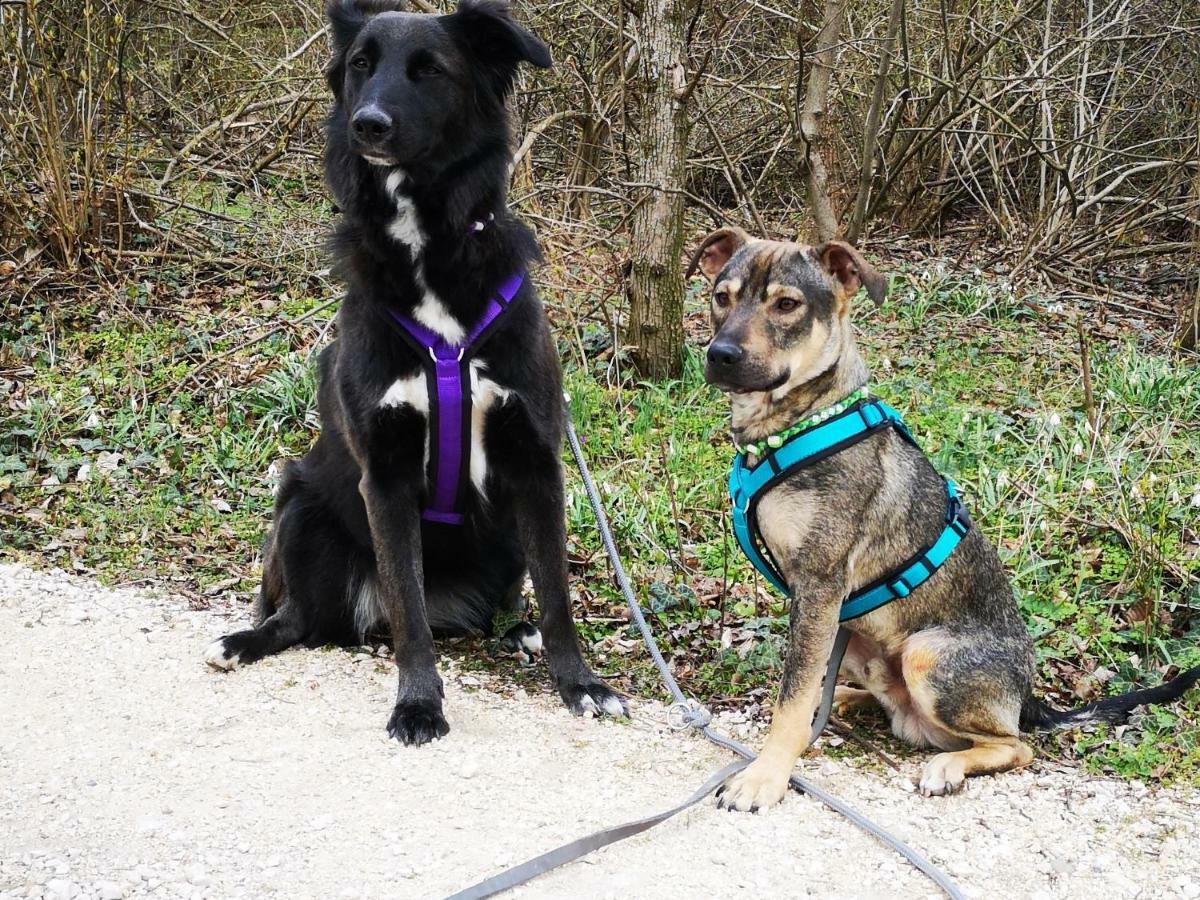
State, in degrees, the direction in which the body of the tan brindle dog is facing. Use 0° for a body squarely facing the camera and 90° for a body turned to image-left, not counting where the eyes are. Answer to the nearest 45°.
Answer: approximately 45°

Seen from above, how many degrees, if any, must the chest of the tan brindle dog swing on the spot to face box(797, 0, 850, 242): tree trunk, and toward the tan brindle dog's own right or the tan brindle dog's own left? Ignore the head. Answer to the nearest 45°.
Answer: approximately 135° to the tan brindle dog's own right

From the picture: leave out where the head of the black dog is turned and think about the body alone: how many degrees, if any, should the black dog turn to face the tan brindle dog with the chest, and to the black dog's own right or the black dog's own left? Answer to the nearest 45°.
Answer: approximately 45° to the black dog's own left

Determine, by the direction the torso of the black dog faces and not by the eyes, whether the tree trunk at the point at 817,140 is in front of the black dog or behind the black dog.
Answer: behind

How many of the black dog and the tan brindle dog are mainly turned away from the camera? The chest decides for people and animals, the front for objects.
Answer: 0

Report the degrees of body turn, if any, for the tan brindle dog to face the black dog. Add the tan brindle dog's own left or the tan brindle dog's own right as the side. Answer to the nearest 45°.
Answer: approximately 45° to the tan brindle dog's own right

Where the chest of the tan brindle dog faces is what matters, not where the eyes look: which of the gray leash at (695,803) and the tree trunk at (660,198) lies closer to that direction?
the gray leash

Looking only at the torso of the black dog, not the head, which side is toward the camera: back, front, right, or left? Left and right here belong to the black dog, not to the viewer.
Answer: front

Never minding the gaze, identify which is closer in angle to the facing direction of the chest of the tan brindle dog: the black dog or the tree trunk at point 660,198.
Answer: the black dog

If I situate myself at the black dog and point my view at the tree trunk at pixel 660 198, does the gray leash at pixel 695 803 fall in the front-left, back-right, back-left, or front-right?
back-right

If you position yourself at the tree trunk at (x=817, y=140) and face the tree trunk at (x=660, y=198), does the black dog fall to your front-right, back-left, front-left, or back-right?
front-left
